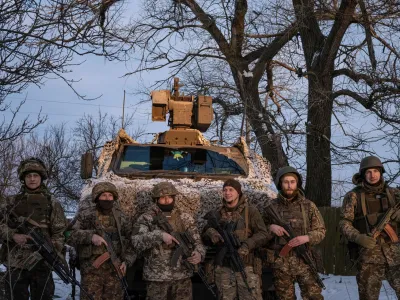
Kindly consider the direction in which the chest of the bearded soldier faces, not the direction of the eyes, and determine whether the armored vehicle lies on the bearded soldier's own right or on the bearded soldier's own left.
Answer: on the bearded soldier's own right

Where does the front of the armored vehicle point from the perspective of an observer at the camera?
facing the viewer

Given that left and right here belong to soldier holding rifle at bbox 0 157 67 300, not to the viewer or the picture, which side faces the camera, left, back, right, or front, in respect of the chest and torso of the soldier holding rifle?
front

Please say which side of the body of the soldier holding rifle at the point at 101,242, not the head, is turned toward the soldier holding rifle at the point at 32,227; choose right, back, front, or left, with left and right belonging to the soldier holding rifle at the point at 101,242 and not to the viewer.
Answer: right

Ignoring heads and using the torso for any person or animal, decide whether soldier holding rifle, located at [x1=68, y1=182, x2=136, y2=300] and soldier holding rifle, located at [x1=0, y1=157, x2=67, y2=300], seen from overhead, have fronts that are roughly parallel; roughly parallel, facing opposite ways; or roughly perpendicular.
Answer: roughly parallel

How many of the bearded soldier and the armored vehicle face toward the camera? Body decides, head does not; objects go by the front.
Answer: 2

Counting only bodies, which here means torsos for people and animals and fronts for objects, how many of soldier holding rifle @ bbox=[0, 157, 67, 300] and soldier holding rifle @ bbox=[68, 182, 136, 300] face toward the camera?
2

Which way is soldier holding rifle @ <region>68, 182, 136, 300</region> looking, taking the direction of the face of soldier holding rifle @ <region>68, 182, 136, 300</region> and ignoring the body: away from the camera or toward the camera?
toward the camera

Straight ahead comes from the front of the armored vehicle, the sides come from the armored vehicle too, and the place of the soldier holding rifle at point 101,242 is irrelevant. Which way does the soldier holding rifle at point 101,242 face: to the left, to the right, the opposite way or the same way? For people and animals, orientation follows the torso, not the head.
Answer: the same way

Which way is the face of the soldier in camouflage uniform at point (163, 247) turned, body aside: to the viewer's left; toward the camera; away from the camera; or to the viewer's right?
toward the camera

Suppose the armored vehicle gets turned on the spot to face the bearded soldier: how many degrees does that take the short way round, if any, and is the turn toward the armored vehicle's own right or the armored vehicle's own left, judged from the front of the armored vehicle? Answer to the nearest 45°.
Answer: approximately 45° to the armored vehicle's own left

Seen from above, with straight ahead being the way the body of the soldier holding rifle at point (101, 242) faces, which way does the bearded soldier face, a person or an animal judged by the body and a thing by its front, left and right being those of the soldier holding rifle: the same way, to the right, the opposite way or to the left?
the same way

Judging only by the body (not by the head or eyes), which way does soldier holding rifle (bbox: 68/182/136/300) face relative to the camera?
toward the camera

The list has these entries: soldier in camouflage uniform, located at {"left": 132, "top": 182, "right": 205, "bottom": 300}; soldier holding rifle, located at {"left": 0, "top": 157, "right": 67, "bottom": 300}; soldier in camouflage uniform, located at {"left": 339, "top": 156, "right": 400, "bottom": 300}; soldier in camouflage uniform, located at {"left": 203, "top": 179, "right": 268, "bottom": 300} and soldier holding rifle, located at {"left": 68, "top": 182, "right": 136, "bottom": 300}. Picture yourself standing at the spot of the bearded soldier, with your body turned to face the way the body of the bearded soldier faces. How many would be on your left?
1

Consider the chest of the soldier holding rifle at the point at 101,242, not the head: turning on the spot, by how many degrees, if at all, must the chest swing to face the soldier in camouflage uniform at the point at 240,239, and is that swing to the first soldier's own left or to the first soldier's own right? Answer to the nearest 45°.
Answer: approximately 90° to the first soldier's own left
